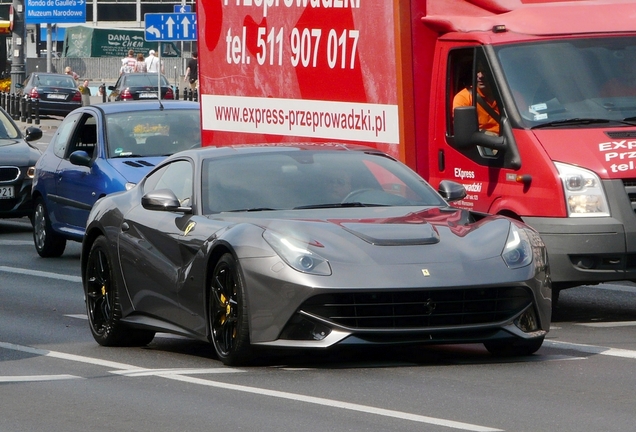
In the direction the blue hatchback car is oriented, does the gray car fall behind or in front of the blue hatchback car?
in front

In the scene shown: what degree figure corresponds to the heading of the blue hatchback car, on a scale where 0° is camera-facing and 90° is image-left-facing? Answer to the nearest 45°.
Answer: approximately 315°

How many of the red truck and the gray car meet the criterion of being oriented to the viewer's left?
0

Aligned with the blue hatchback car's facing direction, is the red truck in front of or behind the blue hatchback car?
in front

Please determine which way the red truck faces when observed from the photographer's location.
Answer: facing the viewer and to the right of the viewer

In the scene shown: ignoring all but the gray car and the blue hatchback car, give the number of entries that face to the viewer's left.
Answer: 0

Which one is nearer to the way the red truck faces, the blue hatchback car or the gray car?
the gray car

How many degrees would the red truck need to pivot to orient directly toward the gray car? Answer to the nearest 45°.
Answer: approximately 45° to its right

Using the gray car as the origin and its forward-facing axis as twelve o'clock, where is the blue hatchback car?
The blue hatchback car is roughly at 7 o'clock from the gray car.

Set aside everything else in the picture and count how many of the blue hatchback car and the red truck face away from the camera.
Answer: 0
